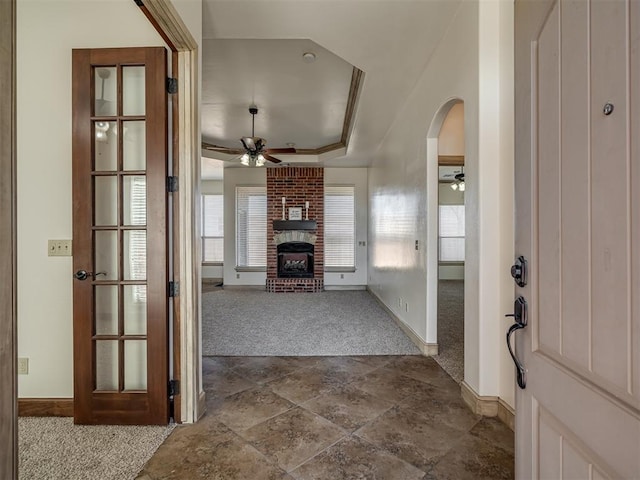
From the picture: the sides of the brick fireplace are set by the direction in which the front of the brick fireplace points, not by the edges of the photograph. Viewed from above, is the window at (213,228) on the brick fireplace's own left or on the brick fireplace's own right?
on the brick fireplace's own right

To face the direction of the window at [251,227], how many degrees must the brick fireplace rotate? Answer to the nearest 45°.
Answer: approximately 90° to its right

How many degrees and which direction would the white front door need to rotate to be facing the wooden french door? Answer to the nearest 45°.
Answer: approximately 45° to its right

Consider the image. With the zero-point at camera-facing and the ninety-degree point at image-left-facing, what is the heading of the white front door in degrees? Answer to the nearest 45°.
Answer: approximately 45°
